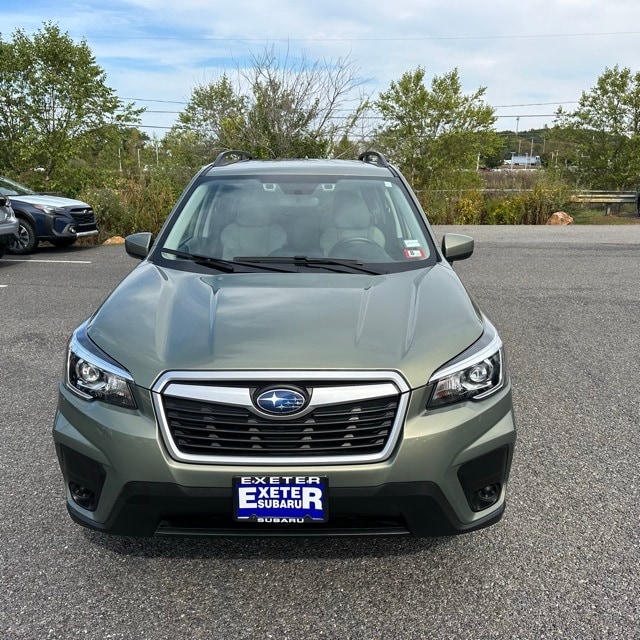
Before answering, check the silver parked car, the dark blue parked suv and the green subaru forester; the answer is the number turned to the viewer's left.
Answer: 0

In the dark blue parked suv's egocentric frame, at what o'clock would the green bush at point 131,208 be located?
The green bush is roughly at 9 o'clock from the dark blue parked suv.

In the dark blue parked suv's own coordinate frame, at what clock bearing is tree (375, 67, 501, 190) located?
The tree is roughly at 9 o'clock from the dark blue parked suv.

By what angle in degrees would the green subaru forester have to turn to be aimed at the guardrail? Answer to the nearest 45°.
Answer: approximately 135° to its left

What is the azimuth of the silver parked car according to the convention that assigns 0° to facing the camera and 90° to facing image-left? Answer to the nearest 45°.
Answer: approximately 315°

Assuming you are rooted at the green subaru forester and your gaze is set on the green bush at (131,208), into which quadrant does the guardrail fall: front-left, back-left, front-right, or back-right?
front-right

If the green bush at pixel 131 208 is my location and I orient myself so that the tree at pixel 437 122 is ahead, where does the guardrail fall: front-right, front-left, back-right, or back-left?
front-right

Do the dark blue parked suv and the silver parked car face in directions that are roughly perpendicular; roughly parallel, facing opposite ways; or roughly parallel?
roughly parallel

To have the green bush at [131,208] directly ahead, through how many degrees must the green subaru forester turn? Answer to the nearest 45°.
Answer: approximately 180°

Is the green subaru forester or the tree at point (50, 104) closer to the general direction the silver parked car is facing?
the green subaru forester

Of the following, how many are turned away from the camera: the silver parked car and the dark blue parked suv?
0

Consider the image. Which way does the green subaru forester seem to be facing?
toward the camera

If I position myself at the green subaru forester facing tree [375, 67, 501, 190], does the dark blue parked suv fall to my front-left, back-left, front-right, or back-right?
front-left

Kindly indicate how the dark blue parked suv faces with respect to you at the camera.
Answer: facing the viewer and to the right of the viewer

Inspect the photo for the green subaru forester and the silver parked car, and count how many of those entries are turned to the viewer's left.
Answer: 0
